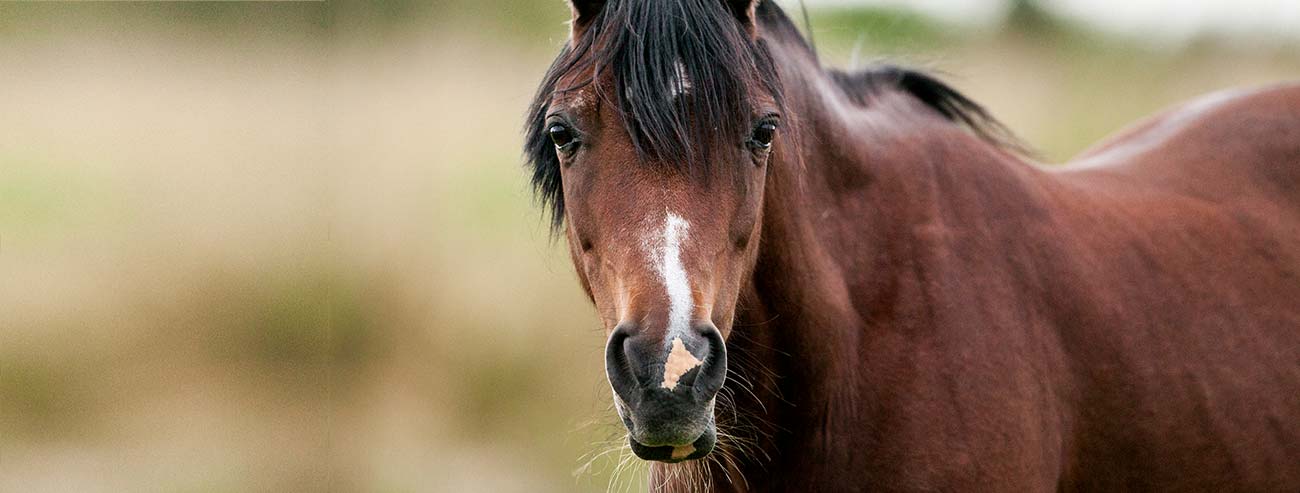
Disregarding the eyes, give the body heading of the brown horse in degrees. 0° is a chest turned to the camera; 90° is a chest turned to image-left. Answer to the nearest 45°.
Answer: approximately 45°
